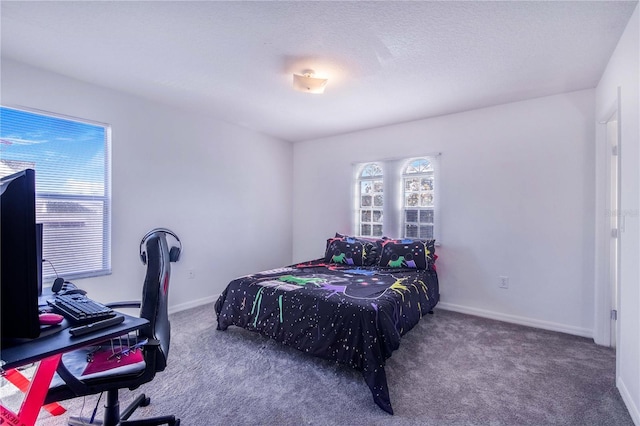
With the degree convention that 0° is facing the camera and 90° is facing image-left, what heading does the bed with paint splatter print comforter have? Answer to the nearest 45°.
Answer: approximately 45°

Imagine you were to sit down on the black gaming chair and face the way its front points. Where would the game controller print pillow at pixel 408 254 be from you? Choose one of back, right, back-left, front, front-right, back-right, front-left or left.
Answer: back

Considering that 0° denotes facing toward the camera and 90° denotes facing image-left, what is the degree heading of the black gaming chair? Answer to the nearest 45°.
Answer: approximately 90°

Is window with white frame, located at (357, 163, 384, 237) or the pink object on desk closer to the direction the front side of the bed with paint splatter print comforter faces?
the pink object on desk

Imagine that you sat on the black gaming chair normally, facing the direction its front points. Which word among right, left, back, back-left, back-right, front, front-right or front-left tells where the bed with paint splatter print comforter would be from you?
back

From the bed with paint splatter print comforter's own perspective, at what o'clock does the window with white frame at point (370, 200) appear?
The window with white frame is roughly at 5 o'clock from the bed with paint splatter print comforter.

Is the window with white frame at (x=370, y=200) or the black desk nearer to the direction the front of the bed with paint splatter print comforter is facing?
the black desk
